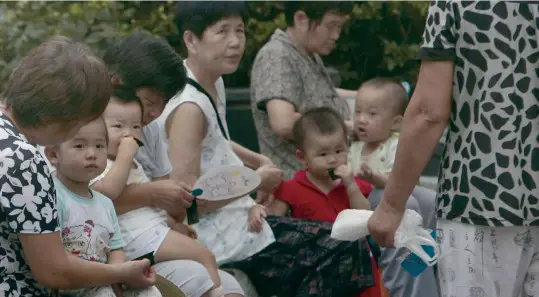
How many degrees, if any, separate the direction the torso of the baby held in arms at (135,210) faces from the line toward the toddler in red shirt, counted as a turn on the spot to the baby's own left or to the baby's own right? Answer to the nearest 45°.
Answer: approximately 90° to the baby's own left

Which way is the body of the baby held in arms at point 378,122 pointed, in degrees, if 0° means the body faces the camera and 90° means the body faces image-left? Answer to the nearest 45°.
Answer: approximately 45°

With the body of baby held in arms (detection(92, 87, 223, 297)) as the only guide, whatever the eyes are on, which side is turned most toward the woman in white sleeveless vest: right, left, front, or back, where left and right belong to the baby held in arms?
left

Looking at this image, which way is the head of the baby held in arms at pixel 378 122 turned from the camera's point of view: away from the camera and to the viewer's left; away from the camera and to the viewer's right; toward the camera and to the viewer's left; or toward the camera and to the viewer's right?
toward the camera and to the viewer's left

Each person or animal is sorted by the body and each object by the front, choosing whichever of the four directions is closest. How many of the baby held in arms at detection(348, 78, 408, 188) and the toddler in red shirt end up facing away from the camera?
0

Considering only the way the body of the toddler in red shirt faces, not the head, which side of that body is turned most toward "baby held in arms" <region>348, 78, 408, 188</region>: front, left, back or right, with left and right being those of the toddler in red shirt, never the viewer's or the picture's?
left

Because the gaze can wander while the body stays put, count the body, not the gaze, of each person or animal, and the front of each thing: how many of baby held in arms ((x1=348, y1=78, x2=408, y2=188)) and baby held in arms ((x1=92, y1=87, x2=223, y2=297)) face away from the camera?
0

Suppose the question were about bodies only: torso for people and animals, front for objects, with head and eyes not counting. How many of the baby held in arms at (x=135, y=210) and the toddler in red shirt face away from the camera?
0

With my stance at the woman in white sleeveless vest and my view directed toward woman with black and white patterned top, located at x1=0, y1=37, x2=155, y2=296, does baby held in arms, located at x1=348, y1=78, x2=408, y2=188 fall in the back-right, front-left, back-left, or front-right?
back-left

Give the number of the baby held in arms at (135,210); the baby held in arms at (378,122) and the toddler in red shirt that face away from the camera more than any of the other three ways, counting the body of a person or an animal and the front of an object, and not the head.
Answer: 0
